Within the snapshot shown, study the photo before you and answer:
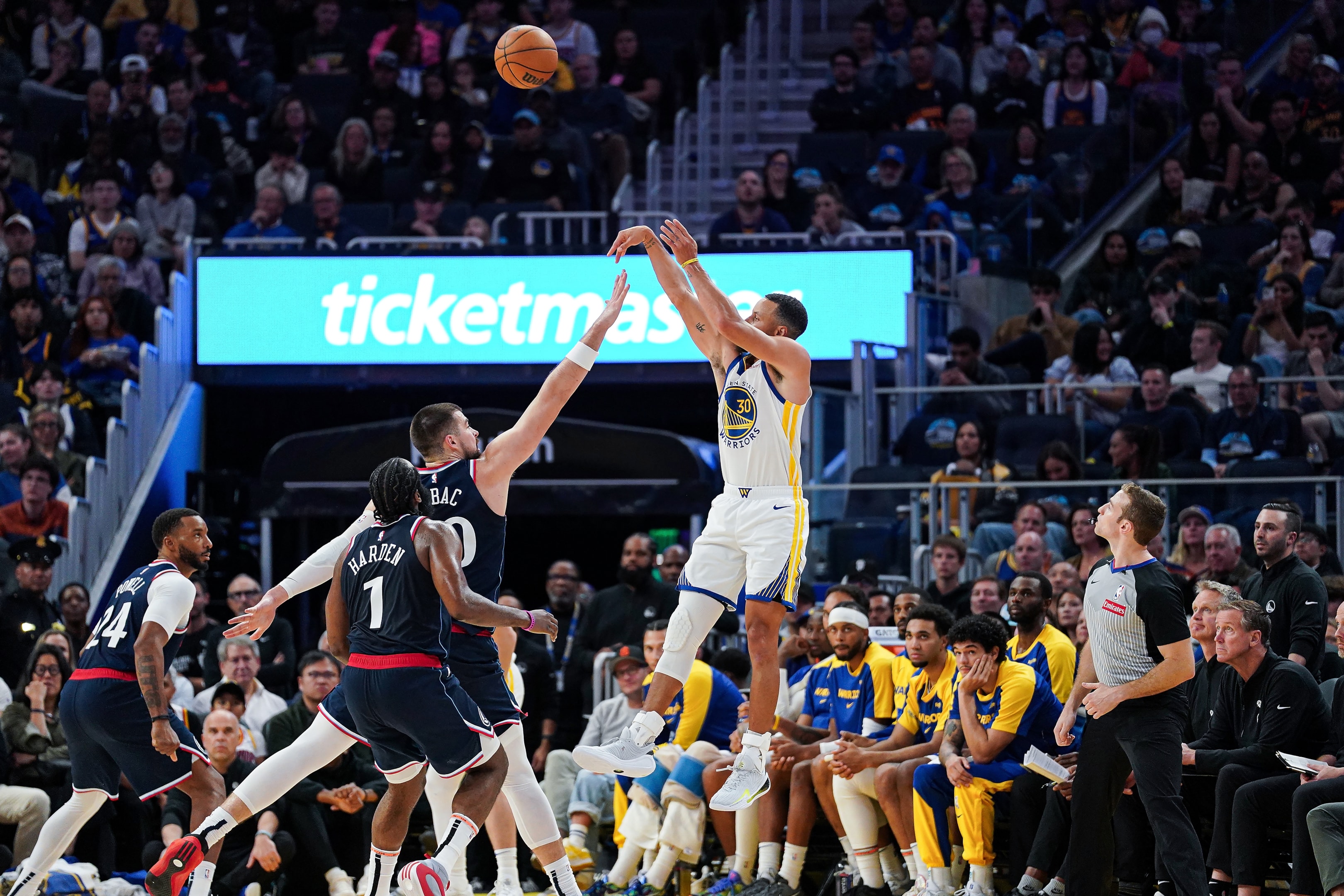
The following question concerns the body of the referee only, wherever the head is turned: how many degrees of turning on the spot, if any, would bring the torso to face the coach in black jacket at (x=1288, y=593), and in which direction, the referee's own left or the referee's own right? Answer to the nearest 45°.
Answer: approximately 180°

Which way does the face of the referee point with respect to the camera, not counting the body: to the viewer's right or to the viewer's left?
to the viewer's left

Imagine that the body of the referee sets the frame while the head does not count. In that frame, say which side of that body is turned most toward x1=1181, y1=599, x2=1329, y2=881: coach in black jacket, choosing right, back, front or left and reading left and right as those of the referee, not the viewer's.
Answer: back

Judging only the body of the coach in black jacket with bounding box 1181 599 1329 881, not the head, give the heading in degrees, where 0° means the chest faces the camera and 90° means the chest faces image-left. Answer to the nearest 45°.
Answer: approximately 45°

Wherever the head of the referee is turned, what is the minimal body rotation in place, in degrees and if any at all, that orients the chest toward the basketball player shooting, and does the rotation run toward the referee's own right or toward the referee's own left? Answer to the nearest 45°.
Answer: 0° — they already face them

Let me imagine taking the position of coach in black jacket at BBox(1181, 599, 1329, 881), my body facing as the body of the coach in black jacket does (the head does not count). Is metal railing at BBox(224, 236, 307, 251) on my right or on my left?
on my right

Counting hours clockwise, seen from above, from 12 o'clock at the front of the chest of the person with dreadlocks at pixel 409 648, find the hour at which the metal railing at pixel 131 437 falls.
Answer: The metal railing is roughly at 10 o'clock from the person with dreadlocks.
